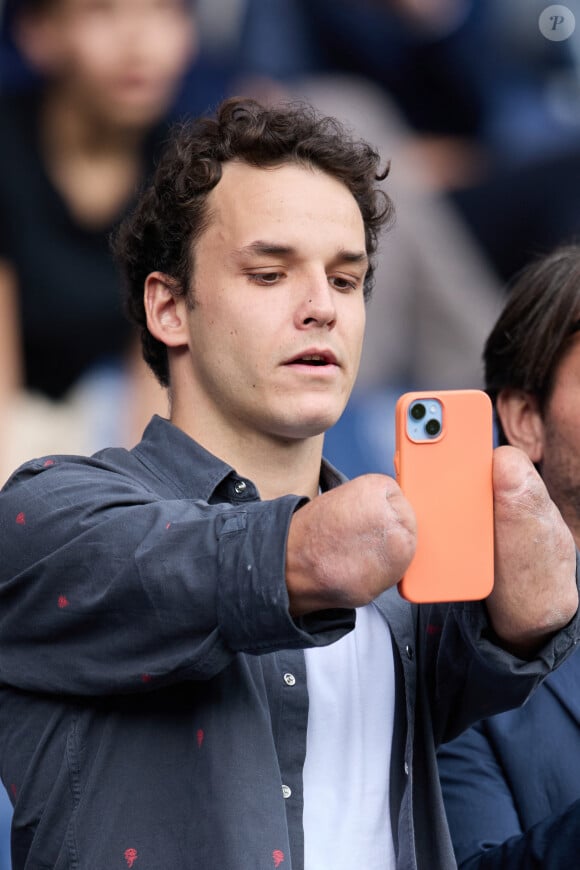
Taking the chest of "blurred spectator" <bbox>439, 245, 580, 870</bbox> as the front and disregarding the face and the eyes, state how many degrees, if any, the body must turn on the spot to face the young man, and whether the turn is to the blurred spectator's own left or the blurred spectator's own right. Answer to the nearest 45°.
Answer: approximately 90° to the blurred spectator's own right

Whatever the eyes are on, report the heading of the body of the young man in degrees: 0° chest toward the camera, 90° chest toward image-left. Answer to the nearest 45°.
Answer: approximately 315°

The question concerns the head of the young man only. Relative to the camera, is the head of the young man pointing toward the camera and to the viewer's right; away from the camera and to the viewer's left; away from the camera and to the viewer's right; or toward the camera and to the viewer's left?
toward the camera and to the viewer's right

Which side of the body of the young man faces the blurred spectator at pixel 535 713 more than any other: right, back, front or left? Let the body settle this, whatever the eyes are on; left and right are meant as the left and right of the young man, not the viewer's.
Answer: left

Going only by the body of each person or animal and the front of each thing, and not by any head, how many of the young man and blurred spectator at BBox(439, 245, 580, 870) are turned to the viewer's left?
0

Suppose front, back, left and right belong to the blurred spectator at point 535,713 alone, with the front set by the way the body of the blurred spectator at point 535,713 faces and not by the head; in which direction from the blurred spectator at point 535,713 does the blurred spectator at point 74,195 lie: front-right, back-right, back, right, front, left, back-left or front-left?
back

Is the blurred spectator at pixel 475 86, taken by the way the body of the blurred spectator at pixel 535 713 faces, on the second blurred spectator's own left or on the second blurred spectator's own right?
on the second blurred spectator's own left

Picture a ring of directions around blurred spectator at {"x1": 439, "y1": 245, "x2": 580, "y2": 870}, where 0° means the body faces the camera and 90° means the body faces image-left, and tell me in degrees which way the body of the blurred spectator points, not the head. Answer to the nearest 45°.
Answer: approximately 315°
